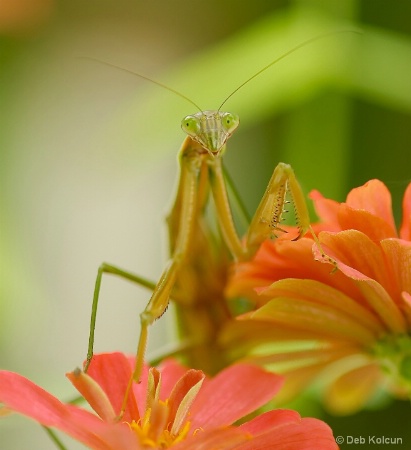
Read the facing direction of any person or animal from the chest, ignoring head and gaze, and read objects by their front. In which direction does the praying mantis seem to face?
toward the camera
